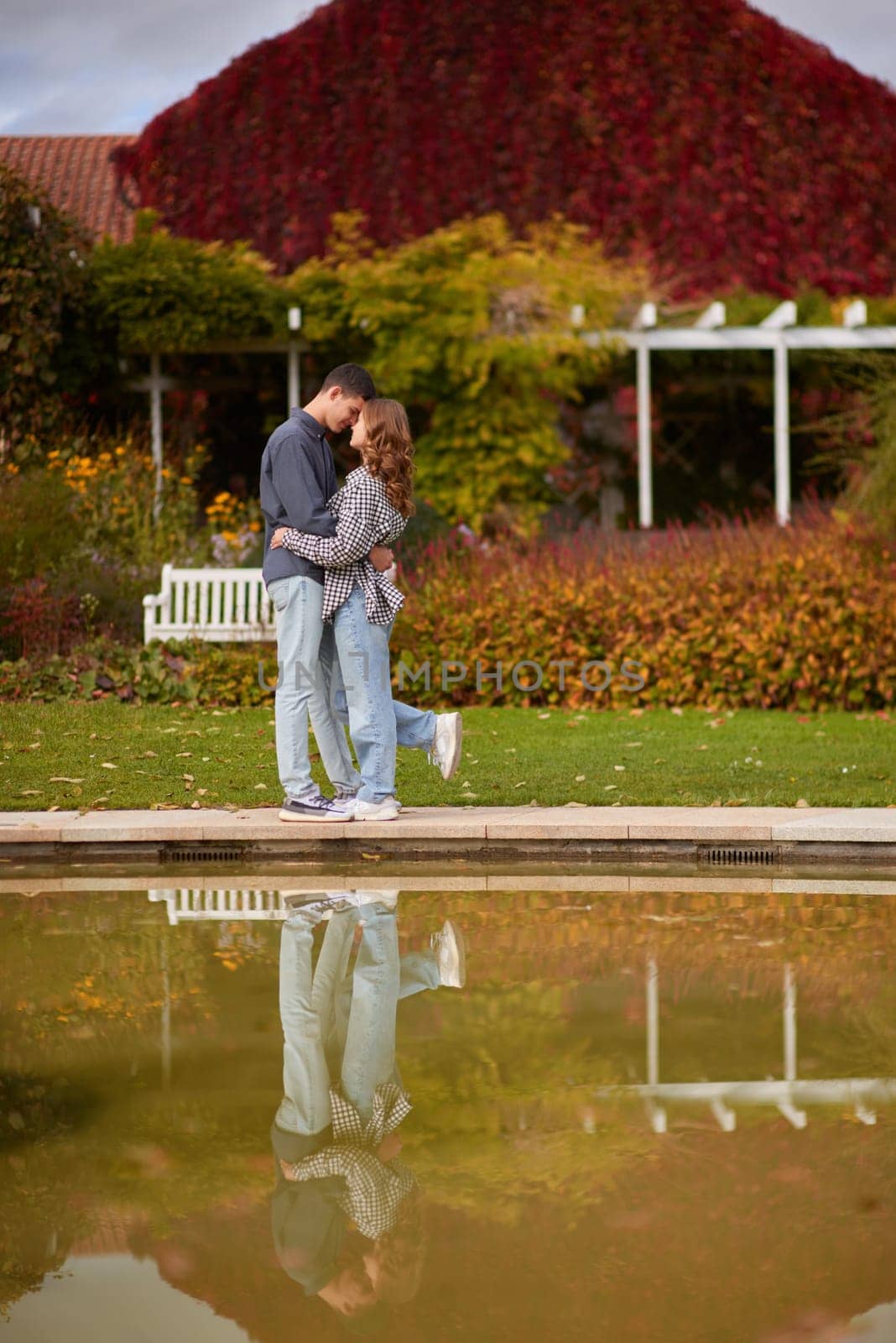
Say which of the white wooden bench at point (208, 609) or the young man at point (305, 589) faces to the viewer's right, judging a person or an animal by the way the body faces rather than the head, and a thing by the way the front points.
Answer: the young man

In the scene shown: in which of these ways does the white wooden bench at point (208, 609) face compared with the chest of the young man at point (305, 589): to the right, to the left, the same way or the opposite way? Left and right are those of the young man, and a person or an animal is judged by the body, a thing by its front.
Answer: to the right

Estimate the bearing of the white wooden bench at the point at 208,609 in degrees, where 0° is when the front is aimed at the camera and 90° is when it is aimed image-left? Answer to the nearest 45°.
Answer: approximately 0°

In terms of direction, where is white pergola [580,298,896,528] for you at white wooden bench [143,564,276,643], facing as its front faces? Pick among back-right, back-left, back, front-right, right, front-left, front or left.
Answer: back-left

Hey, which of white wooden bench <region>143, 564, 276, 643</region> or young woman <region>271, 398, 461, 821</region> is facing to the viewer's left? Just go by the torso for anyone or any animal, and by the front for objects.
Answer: the young woman

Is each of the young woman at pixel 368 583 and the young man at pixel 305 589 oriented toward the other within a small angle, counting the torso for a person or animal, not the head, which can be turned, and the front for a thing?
yes

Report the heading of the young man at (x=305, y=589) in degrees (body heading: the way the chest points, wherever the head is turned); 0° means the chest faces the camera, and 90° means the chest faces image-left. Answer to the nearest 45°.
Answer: approximately 270°

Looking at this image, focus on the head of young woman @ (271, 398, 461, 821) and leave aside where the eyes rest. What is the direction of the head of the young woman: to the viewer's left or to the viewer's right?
to the viewer's left

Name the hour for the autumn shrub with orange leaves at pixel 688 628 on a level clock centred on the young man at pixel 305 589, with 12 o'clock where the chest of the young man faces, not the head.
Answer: The autumn shrub with orange leaves is roughly at 10 o'clock from the young man.

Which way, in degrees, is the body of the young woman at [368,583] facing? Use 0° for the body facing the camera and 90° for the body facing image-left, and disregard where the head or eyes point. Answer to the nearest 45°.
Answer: approximately 90°

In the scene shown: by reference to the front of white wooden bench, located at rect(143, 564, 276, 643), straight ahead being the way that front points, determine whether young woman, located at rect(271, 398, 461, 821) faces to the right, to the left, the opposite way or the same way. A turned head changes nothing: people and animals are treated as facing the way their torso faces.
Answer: to the right

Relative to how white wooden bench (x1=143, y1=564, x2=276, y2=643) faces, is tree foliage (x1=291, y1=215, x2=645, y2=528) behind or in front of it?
behind

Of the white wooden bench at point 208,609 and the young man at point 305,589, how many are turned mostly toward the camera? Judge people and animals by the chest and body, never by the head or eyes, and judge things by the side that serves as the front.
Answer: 1
